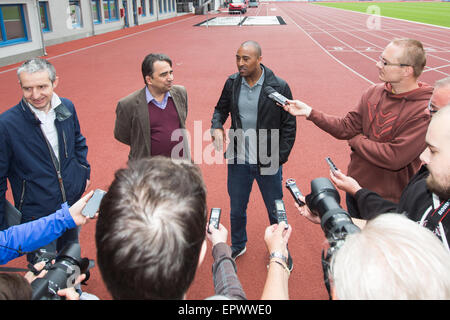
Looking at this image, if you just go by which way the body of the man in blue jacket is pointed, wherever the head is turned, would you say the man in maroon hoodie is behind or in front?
in front

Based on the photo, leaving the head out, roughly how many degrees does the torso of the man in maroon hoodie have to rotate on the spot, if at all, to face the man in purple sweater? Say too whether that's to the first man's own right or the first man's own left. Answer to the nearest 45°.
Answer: approximately 45° to the first man's own right

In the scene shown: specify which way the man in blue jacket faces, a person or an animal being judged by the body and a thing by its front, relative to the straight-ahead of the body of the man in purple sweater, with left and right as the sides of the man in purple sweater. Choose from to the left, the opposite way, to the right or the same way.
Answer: the same way

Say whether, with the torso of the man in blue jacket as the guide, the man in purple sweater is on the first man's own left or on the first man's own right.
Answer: on the first man's own left

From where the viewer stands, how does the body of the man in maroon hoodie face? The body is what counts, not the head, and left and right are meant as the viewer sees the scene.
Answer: facing the viewer and to the left of the viewer

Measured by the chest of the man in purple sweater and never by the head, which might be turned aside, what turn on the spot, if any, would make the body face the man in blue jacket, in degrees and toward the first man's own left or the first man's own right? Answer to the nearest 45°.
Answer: approximately 90° to the first man's own right

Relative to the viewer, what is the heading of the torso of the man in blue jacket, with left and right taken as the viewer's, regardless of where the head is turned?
facing the viewer and to the right of the viewer

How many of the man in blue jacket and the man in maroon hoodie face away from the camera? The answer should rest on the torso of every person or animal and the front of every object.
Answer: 0

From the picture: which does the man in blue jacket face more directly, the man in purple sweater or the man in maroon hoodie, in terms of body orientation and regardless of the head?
the man in maroon hoodie

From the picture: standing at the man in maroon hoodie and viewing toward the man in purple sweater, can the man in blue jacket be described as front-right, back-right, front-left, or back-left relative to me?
front-left

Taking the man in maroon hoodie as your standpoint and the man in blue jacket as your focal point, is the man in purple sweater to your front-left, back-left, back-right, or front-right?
front-right

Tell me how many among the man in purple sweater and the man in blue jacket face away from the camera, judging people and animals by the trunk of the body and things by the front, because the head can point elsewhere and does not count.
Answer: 0

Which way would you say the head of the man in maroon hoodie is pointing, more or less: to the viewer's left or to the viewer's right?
to the viewer's left

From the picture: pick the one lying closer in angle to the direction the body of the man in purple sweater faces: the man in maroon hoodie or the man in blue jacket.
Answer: the man in maroon hoodie
